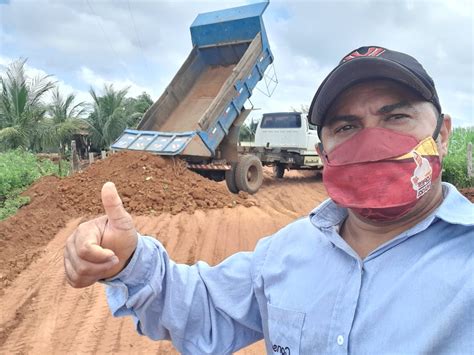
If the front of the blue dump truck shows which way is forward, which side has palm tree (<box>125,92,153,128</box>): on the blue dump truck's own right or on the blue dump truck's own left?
on the blue dump truck's own left

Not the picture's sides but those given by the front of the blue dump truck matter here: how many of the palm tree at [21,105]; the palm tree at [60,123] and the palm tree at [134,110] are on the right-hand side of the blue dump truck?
0

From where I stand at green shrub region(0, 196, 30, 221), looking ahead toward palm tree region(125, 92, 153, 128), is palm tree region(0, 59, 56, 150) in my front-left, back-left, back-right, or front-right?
front-left

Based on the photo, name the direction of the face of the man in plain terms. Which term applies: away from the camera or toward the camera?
toward the camera

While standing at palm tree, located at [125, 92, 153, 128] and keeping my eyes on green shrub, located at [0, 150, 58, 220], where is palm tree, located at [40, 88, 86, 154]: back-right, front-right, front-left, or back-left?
front-right

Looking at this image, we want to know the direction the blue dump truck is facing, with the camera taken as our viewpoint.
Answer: facing away from the viewer and to the right of the viewer

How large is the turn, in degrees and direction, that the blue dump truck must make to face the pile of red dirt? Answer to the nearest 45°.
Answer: approximately 180°

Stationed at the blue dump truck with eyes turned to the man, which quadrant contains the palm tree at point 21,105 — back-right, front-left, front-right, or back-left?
back-right

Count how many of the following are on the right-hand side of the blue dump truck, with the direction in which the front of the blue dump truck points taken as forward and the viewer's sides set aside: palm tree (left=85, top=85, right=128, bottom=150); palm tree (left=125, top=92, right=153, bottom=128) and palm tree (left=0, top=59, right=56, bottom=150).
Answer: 0

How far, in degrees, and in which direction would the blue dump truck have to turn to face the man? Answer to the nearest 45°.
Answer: approximately 135° to its right

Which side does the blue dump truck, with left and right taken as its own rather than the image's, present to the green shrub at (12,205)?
back

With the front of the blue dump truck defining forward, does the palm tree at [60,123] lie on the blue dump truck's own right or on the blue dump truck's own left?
on the blue dump truck's own left

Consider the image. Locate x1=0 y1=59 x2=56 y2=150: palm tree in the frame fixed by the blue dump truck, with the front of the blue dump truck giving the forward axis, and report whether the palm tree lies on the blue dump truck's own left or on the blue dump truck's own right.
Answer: on the blue dump truck's own left

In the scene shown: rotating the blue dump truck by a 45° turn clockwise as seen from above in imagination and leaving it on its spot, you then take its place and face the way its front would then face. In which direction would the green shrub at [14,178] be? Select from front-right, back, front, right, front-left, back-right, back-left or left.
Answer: back

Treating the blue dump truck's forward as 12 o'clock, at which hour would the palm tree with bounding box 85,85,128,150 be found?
The palm tree is roughly at 10 o'clock from the blue dump truck.
